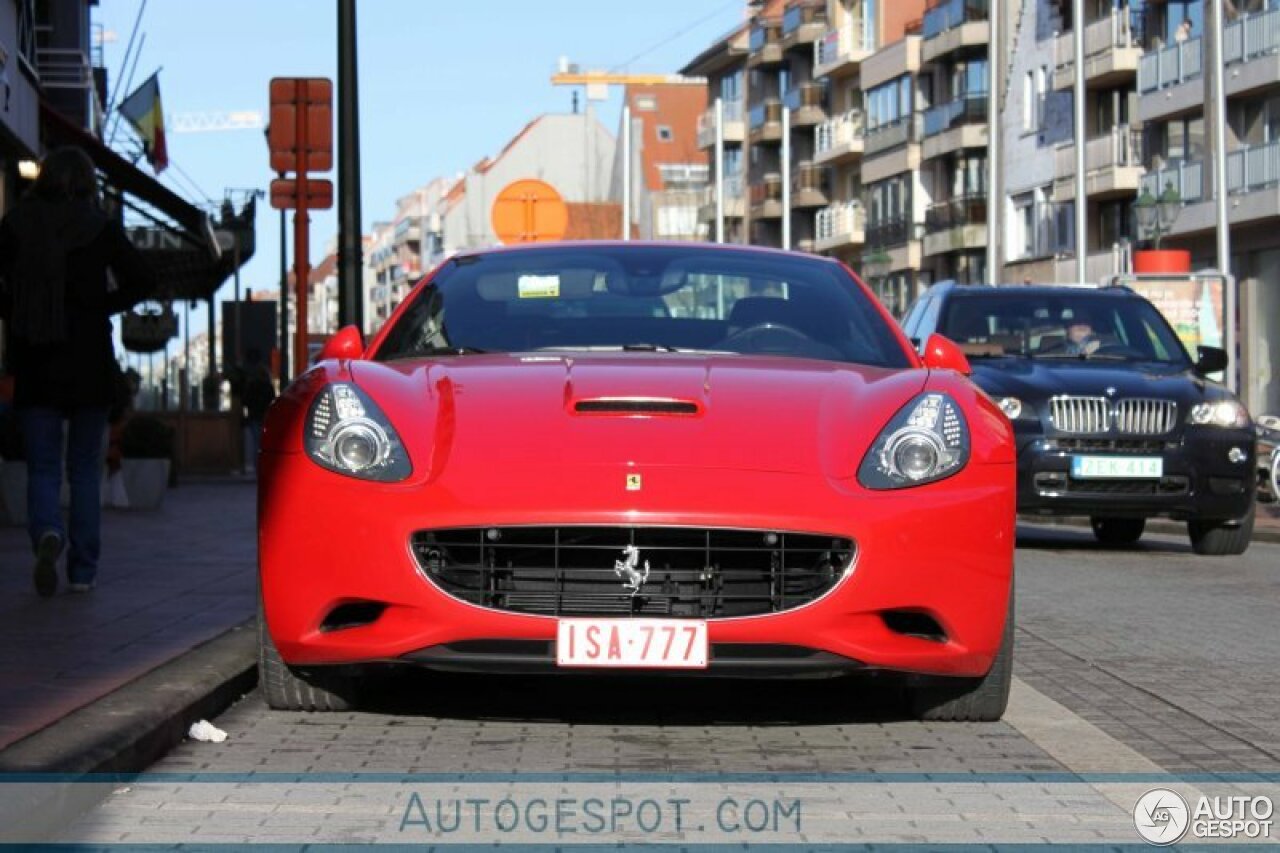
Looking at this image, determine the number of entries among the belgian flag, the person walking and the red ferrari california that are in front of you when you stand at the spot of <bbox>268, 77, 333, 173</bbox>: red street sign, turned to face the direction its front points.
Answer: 1

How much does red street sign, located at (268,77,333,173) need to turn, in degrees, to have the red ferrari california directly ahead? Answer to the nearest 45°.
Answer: approximately 180°

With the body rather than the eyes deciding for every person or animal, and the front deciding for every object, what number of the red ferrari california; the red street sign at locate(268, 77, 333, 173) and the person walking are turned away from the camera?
2

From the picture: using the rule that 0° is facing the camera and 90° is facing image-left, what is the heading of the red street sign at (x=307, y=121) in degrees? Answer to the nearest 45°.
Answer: approximately 180°

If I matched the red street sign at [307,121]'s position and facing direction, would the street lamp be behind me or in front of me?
in front

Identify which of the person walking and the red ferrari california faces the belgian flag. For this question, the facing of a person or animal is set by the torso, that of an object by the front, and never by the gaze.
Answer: the person walking

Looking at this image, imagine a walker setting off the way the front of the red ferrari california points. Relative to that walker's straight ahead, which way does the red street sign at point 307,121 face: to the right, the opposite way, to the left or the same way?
the opposite way

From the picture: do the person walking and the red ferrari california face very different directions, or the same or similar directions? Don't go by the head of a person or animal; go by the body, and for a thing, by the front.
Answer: very different directions

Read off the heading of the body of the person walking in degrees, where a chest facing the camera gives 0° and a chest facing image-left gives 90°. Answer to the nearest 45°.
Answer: approximately 180°

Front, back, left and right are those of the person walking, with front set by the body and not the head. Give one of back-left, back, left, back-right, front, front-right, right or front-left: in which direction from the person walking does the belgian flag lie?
front
